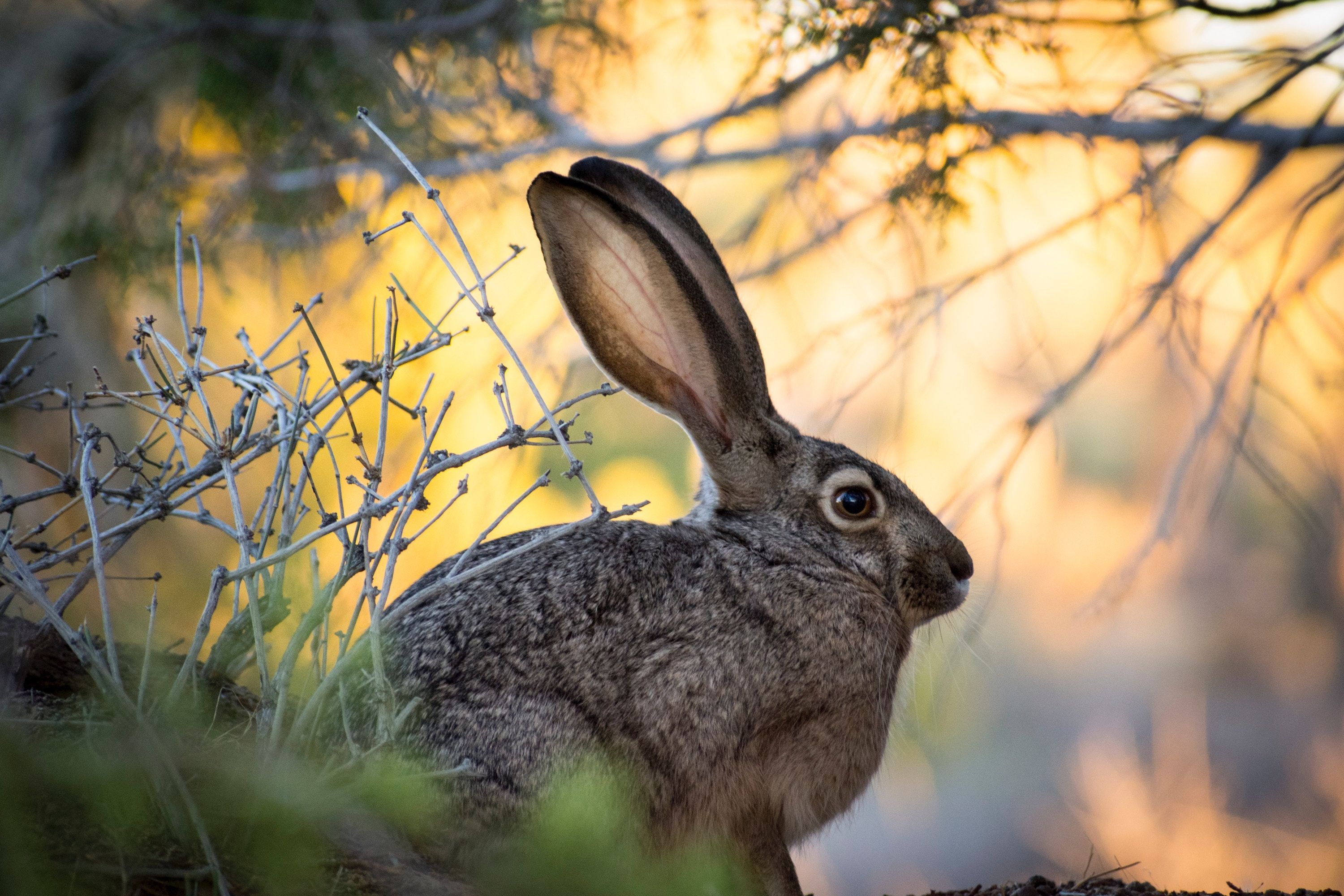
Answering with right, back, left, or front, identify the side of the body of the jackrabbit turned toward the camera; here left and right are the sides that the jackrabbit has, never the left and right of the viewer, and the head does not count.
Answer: right
